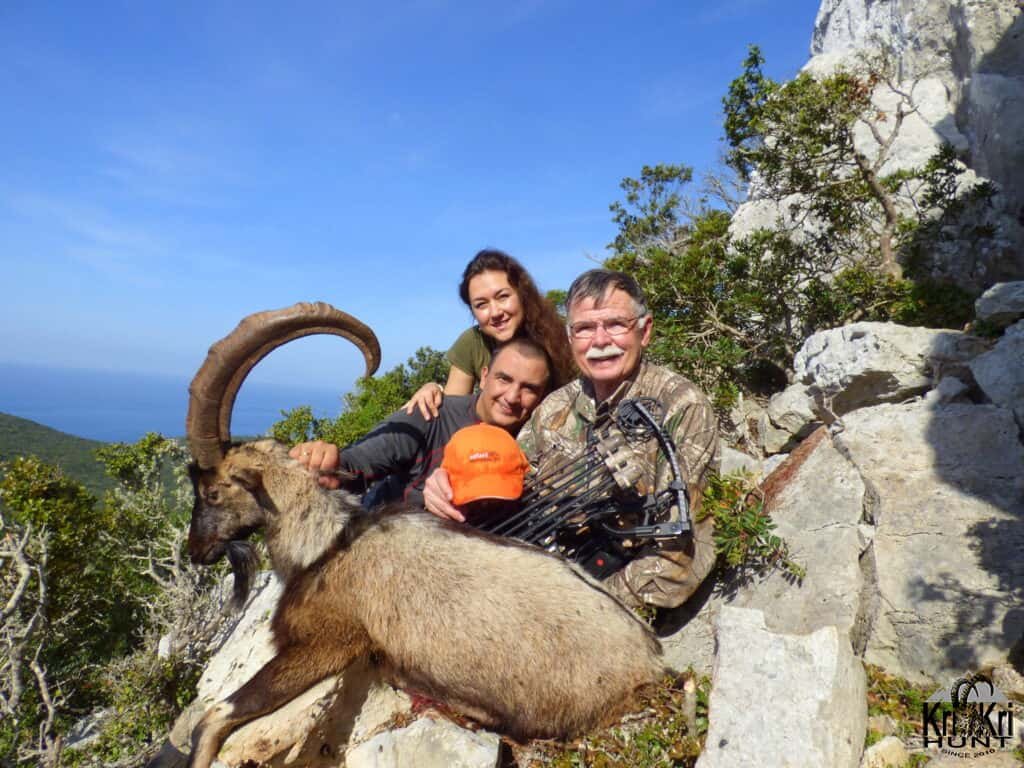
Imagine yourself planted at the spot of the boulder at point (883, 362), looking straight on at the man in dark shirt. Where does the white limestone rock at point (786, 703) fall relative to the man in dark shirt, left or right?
left

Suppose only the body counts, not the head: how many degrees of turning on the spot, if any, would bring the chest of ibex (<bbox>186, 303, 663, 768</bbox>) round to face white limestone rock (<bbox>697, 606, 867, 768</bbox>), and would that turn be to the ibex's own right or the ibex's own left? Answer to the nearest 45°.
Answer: approximately 180°

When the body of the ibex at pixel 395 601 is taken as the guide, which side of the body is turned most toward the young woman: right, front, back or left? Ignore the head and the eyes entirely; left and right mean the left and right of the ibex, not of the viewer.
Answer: right

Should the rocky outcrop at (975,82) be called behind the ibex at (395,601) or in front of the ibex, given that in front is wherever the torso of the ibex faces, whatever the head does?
behind

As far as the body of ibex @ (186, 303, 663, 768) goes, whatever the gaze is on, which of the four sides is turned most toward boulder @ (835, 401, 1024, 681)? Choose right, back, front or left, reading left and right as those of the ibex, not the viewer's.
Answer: back

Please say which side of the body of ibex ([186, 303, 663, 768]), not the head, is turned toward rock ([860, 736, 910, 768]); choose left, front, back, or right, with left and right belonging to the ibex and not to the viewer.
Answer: back

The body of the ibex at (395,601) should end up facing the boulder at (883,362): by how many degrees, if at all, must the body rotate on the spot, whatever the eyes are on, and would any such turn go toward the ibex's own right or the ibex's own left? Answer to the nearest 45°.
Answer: approximately 135° to the ibex's own right

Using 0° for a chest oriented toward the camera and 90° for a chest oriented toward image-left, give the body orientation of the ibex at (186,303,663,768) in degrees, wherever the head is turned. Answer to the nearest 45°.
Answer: approximately 90°
